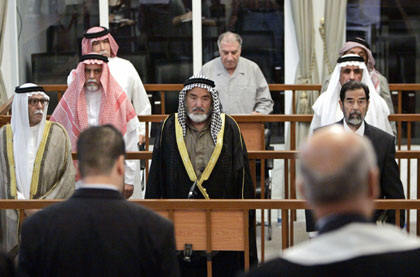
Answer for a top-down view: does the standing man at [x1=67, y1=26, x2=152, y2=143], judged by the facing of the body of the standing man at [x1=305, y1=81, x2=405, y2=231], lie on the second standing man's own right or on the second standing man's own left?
on the second standing man's own right

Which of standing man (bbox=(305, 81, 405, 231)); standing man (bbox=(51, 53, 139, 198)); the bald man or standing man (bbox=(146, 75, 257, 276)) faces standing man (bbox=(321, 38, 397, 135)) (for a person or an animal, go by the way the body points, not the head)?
the bald man

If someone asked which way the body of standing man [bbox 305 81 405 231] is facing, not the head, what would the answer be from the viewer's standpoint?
toward the camera

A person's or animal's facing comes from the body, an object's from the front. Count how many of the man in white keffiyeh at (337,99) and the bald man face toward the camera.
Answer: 1

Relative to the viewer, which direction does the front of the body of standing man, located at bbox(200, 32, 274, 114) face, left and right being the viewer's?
facing the viewer

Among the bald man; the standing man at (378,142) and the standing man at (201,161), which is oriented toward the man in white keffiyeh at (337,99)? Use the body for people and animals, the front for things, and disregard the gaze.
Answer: the bald man

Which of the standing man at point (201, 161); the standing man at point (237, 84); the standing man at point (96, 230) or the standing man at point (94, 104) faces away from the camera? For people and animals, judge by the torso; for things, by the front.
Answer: the standing man at point (96, 230)

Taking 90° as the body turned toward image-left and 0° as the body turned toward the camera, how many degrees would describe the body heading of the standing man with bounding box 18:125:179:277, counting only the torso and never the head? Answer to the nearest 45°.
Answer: approximately 180°

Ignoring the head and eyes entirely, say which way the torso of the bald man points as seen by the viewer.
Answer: away from the camera

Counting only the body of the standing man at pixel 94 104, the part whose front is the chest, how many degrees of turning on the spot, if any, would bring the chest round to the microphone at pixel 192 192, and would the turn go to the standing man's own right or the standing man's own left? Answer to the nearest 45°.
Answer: approximately 45° to the standing man's own left

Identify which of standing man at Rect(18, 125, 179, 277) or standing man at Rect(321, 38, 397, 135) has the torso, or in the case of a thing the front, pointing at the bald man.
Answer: standing man at Rect(321, 38, 397, 135)

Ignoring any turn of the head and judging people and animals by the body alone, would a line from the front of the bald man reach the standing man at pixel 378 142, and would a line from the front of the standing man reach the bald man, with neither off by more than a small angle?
yes

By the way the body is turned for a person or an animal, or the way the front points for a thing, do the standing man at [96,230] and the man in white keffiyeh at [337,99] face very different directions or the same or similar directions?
very different directions

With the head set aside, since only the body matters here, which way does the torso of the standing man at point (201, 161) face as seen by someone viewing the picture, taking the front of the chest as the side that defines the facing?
toward the camera
